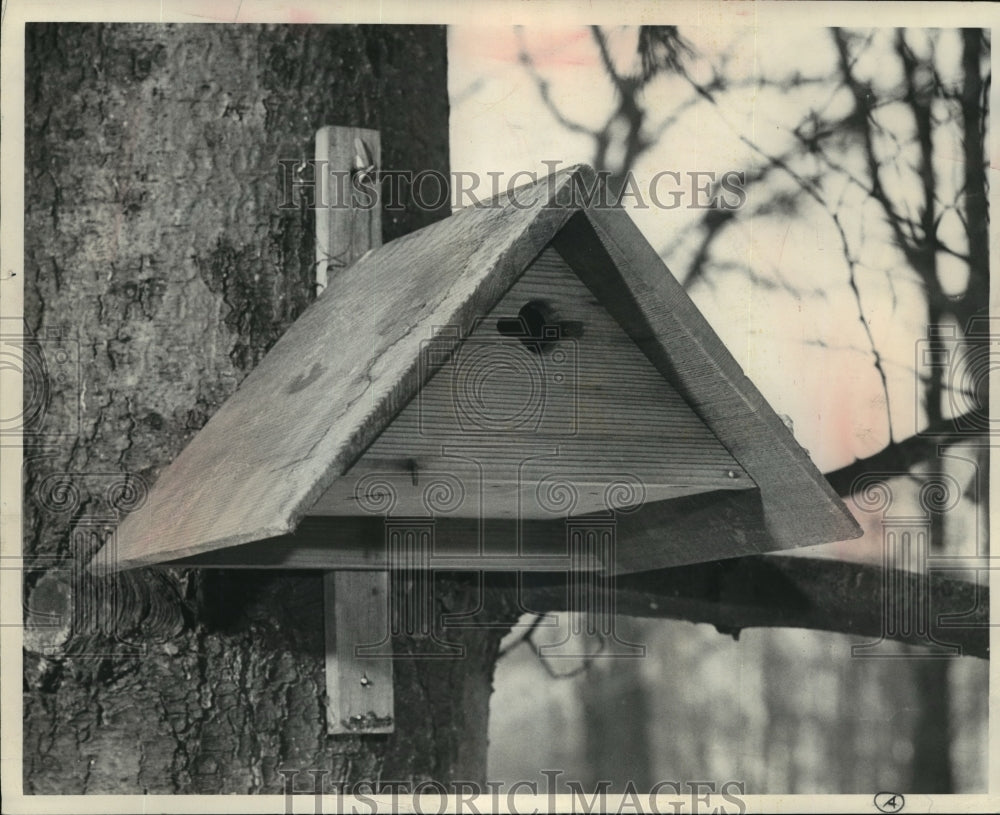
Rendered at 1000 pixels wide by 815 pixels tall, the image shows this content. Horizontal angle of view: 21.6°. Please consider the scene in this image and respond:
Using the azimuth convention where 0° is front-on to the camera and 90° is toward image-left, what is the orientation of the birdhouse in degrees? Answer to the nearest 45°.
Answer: approximately 315°

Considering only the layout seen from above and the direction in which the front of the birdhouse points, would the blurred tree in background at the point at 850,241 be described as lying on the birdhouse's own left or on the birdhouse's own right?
on the birdhouse's own left
